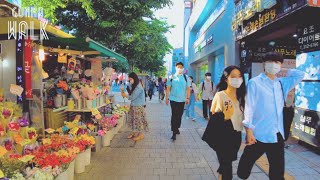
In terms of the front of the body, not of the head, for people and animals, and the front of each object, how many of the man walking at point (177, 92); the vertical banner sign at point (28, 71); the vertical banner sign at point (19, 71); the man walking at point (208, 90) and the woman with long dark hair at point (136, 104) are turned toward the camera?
4

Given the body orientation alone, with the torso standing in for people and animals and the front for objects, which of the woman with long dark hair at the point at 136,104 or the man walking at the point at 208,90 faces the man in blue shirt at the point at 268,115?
the man walking

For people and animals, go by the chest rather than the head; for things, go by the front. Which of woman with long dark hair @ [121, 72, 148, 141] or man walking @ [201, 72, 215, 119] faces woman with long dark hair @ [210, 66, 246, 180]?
the man walking

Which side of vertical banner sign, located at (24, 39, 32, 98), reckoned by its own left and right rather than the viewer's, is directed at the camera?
front

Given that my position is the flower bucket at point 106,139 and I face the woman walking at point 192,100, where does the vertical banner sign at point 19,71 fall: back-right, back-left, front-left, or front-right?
back-left

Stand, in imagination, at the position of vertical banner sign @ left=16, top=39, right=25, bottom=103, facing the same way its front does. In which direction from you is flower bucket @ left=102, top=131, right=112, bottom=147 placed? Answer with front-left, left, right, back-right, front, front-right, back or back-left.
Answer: left

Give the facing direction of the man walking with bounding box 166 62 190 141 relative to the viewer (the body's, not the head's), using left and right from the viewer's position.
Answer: facing the viewer

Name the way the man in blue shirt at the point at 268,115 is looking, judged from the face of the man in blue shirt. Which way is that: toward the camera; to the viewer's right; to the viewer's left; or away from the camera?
toward the camera

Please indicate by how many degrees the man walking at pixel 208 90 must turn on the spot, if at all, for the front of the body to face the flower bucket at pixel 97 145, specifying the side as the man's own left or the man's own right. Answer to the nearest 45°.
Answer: approximately 45° to the man's own right

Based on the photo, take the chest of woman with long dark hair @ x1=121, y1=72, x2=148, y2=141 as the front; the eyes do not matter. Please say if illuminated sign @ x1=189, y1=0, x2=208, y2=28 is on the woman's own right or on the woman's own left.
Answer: on the woman's own right

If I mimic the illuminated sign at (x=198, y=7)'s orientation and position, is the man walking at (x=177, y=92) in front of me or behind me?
in front

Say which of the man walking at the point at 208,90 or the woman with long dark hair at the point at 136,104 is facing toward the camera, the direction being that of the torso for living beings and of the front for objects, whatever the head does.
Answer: the man walking

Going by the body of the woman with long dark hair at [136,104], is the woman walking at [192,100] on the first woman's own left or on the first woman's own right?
on the first woman's own right
